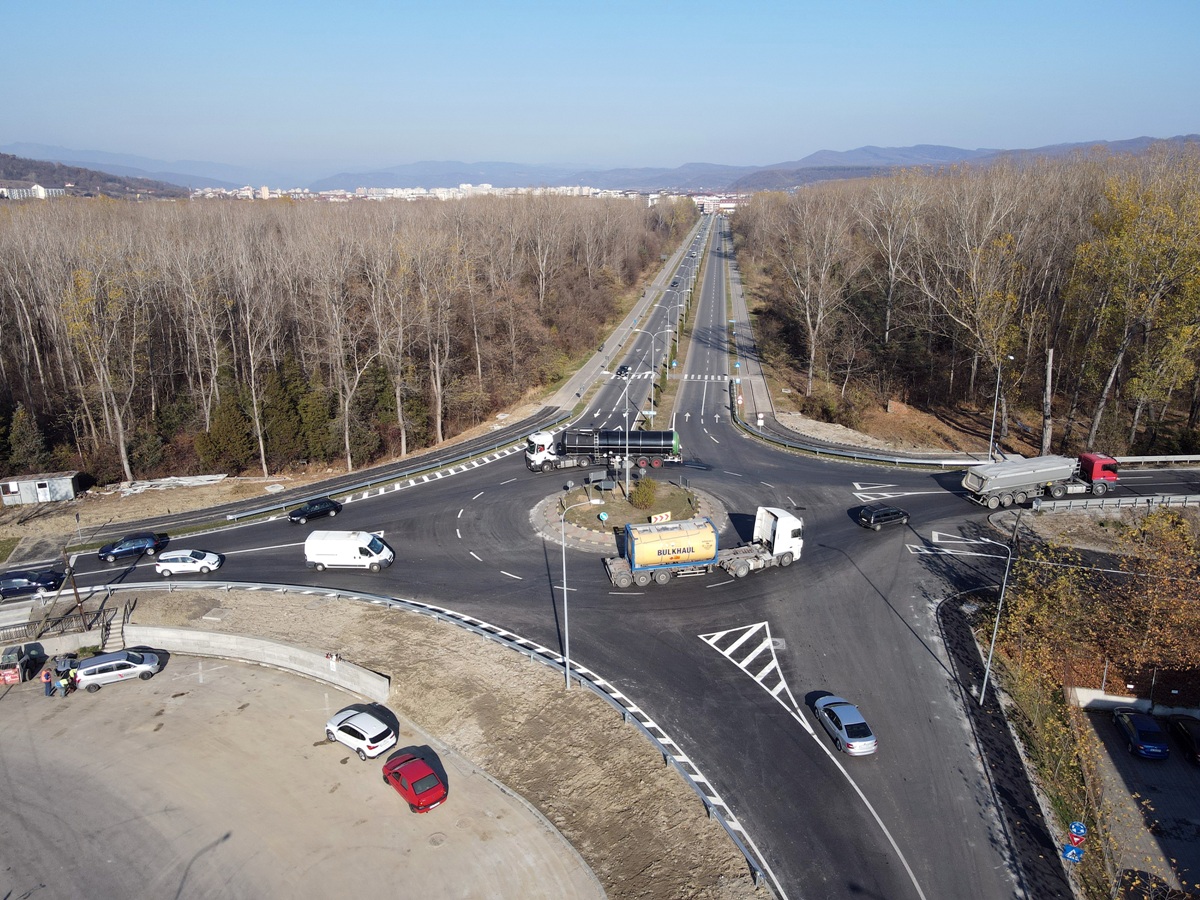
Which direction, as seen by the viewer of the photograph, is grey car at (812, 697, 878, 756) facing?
facing away from the viewer and to the left of the viewer

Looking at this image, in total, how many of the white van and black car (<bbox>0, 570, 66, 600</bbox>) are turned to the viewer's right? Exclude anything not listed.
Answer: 2

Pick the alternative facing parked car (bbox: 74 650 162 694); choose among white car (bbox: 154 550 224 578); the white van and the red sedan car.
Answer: the red sedan car

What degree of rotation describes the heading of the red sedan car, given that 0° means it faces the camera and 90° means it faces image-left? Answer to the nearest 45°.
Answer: approximately 135°

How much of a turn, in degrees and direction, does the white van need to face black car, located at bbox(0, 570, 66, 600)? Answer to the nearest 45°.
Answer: approximately 180°

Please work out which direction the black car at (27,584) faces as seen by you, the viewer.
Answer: facing to the right of the viewer

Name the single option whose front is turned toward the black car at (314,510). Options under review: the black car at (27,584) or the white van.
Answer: the black car at (27,584)

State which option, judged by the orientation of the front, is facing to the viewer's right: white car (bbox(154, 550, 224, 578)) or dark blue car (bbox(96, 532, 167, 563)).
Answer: the white car

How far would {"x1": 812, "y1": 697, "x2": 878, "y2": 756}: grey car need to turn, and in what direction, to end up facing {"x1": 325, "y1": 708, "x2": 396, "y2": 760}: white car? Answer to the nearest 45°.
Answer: approximately 45° to its left

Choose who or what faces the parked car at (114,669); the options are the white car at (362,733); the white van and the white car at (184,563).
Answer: the white car at (362,733)
